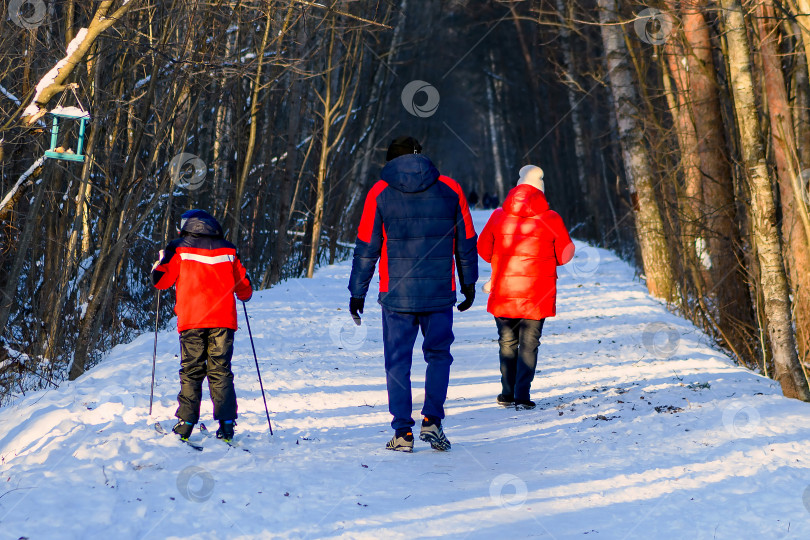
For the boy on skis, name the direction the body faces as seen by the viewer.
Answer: away from the camera

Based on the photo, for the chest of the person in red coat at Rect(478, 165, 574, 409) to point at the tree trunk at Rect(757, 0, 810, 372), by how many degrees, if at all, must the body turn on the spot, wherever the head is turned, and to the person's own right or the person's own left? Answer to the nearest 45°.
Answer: approximately 45° to the person's own right

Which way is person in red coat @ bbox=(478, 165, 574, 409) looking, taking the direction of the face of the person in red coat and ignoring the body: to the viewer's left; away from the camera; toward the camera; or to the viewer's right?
away from the camera

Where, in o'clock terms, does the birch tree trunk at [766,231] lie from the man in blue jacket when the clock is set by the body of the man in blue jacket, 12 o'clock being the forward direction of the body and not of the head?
The birch tree trunk is roughly at 2 o'clock from the man in blue jacket.

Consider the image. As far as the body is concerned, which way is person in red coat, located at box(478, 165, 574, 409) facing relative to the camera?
away from the camera

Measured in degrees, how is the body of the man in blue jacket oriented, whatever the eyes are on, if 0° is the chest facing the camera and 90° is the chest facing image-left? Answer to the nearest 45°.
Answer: approximately 180°

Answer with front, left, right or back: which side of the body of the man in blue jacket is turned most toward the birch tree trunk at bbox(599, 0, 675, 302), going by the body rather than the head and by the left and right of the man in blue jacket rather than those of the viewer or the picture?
front

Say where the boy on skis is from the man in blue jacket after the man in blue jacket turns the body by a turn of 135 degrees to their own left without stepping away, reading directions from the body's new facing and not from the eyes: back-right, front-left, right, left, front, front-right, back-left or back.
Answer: front-right

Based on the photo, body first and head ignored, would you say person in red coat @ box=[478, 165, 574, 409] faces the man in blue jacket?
no

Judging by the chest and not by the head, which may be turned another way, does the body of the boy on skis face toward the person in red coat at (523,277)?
no

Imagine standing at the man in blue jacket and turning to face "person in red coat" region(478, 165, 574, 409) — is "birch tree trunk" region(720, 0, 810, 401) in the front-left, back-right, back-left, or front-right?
front-right

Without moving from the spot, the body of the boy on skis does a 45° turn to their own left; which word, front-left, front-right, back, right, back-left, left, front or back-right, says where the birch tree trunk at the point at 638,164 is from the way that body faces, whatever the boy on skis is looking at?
right

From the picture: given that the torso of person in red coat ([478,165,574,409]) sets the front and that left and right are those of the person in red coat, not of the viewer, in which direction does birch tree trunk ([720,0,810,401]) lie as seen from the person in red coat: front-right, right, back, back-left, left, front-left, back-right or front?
right

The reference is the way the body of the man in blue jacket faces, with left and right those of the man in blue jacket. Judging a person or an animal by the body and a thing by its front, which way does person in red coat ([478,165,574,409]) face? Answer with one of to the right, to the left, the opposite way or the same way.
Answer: the same way

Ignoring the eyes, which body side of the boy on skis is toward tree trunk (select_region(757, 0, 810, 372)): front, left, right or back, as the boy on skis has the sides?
right

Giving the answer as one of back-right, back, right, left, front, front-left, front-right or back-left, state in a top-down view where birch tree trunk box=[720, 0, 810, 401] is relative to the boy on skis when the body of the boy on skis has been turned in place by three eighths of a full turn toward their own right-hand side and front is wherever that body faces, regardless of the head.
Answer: front-left

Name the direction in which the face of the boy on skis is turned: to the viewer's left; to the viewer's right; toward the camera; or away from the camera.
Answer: away from the camera

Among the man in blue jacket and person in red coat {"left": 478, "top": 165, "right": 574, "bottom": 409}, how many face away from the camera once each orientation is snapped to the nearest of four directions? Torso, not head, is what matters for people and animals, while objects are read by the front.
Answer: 2

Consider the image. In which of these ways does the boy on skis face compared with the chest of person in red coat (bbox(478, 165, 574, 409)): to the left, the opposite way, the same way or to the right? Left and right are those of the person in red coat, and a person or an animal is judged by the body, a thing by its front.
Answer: the same way
